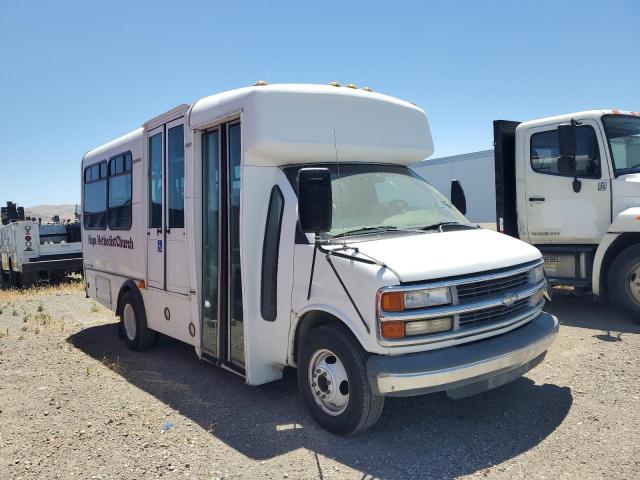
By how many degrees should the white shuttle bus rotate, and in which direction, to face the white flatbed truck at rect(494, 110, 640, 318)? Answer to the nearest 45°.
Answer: approximately 90° to its left

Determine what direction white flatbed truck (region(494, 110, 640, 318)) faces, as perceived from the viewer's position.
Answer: facing the viewer and to the right of the viewer

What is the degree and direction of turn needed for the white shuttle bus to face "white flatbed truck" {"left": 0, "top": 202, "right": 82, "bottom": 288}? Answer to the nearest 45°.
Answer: approximately 180°

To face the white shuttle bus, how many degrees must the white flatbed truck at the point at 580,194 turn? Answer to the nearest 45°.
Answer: approximately 90° to its right

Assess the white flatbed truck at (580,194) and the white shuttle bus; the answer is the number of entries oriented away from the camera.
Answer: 0
